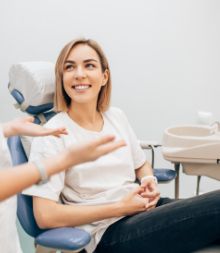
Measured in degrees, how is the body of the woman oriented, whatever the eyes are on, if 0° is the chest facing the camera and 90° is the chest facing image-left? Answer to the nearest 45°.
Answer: approximately 315°
